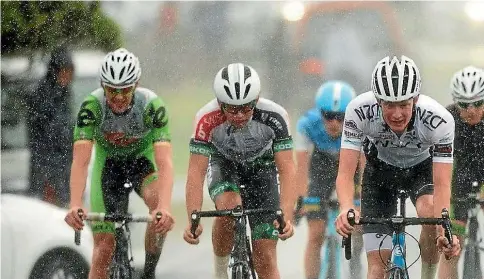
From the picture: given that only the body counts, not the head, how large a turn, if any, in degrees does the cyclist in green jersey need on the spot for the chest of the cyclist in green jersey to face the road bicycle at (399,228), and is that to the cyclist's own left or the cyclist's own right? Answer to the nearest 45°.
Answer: approximately 45° to the cyclist's own left

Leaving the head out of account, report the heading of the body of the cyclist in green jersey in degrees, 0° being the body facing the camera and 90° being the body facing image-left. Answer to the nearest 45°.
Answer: approximately 0°

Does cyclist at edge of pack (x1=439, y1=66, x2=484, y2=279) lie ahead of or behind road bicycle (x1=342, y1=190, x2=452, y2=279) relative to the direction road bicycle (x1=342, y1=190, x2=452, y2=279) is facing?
behind

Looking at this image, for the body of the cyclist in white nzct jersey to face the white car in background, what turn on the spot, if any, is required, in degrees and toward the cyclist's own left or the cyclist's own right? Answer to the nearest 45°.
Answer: approximately 90° to the cyclist's own right

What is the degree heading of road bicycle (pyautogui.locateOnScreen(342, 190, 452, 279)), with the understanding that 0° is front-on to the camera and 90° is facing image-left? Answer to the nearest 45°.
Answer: approximately 0°
